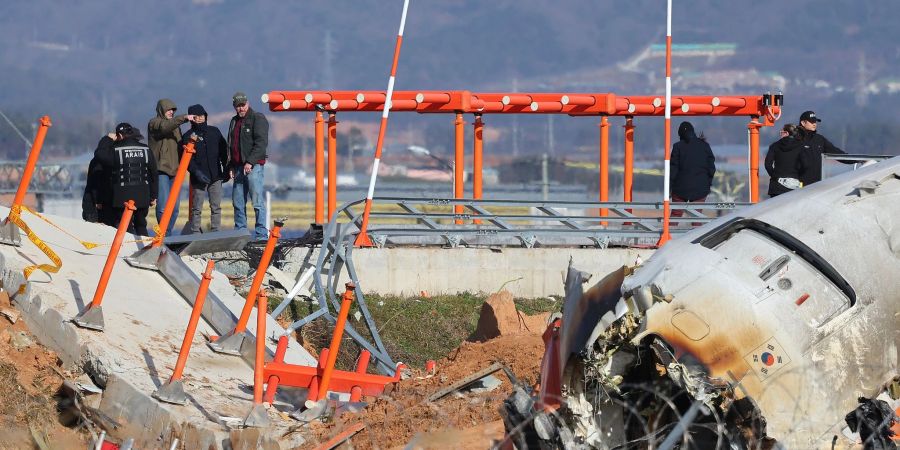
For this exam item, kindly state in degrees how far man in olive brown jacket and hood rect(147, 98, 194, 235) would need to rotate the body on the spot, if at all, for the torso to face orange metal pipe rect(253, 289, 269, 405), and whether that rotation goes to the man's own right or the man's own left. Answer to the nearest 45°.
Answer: approximately 45° to the man's own right

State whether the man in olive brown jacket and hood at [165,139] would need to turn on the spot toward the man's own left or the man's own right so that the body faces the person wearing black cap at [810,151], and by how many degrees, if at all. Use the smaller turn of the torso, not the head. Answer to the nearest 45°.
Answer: approximately 45° to the man's own left

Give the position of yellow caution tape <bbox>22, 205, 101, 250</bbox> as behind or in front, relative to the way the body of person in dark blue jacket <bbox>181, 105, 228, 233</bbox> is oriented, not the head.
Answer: in front

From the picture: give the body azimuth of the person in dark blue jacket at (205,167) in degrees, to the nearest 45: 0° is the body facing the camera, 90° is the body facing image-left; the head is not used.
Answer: approximately 45°

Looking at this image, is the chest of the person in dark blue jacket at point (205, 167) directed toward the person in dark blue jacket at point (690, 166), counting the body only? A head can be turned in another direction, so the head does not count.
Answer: no

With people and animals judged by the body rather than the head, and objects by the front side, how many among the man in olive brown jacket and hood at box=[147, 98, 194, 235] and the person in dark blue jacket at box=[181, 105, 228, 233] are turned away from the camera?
0

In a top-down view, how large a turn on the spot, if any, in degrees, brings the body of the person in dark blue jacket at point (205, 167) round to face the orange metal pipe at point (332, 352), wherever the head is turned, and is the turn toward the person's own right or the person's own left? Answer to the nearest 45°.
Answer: approximately 45° to the person's own left

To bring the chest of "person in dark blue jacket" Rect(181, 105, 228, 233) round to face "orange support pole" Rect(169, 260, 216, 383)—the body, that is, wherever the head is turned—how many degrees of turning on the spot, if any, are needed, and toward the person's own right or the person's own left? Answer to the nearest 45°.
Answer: approximately 45° to the person's own left

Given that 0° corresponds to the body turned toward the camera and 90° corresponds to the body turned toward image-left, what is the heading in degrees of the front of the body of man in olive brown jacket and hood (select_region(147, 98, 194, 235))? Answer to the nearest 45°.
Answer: approximately 315°

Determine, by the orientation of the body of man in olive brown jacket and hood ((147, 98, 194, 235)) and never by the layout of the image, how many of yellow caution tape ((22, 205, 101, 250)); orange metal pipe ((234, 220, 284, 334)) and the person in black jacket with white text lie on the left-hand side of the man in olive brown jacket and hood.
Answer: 0

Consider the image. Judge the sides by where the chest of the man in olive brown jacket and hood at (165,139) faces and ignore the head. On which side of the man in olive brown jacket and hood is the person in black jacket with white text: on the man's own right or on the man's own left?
on the man's own right

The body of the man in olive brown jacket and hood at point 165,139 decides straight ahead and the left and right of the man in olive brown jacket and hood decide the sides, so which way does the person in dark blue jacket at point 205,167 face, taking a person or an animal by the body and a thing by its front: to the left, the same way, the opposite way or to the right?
to the right

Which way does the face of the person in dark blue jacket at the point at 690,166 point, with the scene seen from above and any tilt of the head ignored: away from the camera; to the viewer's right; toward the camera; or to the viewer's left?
away from the camera
